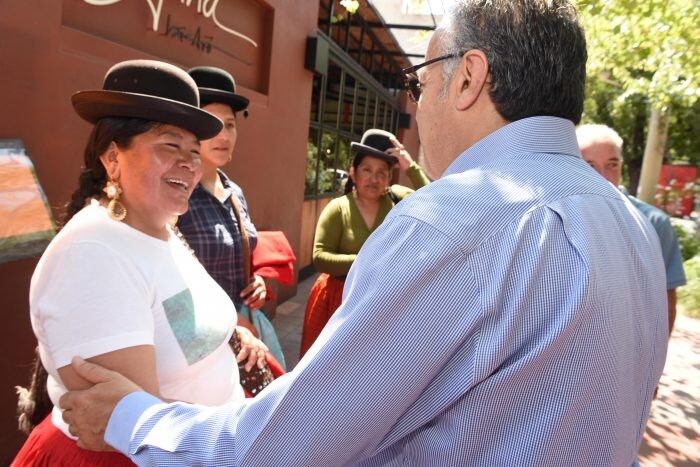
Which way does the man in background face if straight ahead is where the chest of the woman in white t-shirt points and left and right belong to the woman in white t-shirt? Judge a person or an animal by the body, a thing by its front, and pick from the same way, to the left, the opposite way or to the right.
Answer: to the right

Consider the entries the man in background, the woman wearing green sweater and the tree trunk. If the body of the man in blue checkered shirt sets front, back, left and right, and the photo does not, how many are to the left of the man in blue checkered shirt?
0

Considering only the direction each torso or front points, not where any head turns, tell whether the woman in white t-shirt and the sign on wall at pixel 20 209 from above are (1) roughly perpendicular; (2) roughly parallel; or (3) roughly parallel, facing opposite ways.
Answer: roughly parallel

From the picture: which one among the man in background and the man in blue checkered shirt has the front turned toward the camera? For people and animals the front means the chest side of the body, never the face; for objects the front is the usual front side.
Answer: the man in background

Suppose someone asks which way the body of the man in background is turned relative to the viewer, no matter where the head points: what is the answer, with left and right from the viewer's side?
facing the viewer

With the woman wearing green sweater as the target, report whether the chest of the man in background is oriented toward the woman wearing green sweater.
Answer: no

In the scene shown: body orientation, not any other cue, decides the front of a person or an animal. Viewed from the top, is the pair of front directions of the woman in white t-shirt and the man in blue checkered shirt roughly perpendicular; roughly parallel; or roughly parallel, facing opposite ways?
roughly parallel, facing opposite ways

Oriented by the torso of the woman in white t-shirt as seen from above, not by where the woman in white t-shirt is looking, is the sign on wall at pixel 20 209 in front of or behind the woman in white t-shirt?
behind

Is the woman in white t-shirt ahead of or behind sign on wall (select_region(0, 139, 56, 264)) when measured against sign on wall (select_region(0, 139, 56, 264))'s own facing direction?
ahead

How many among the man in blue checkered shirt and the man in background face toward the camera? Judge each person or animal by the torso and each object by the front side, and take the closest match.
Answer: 1

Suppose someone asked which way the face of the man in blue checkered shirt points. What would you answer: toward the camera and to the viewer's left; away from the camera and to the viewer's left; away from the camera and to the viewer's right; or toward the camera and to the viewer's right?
away from the camera and to the viewer's left

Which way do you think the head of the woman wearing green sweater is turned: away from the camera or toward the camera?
toward the camera

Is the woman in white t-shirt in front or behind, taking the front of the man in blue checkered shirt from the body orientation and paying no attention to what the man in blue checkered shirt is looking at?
in front

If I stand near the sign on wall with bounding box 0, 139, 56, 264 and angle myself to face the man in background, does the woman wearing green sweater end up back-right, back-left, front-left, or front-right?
front-left

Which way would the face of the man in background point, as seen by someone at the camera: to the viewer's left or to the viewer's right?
to the viewer's left

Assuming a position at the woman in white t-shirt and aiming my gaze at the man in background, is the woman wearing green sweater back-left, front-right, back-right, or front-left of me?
front-left

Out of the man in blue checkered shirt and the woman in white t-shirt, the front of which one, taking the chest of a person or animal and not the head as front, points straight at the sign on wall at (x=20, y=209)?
the man in blue checkered shirt

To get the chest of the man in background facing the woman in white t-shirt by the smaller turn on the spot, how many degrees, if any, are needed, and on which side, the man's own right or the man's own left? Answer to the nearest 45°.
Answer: approximately 45° to the man's own right

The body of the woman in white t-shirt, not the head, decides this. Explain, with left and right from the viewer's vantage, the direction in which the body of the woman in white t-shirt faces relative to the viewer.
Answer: facing the viewer and to the right of the viewer

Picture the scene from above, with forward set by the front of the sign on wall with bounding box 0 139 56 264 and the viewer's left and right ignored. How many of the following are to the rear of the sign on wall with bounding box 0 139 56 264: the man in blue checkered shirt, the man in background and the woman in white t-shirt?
0

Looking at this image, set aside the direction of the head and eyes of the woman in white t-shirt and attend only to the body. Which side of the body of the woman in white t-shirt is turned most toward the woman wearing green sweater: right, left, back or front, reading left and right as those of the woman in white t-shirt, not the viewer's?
left

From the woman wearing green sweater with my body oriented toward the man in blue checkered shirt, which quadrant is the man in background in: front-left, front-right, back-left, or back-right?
front-left
